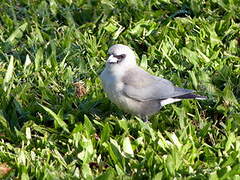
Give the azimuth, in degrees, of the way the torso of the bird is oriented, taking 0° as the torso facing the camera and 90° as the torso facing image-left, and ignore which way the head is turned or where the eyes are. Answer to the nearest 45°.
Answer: approximately 45°
